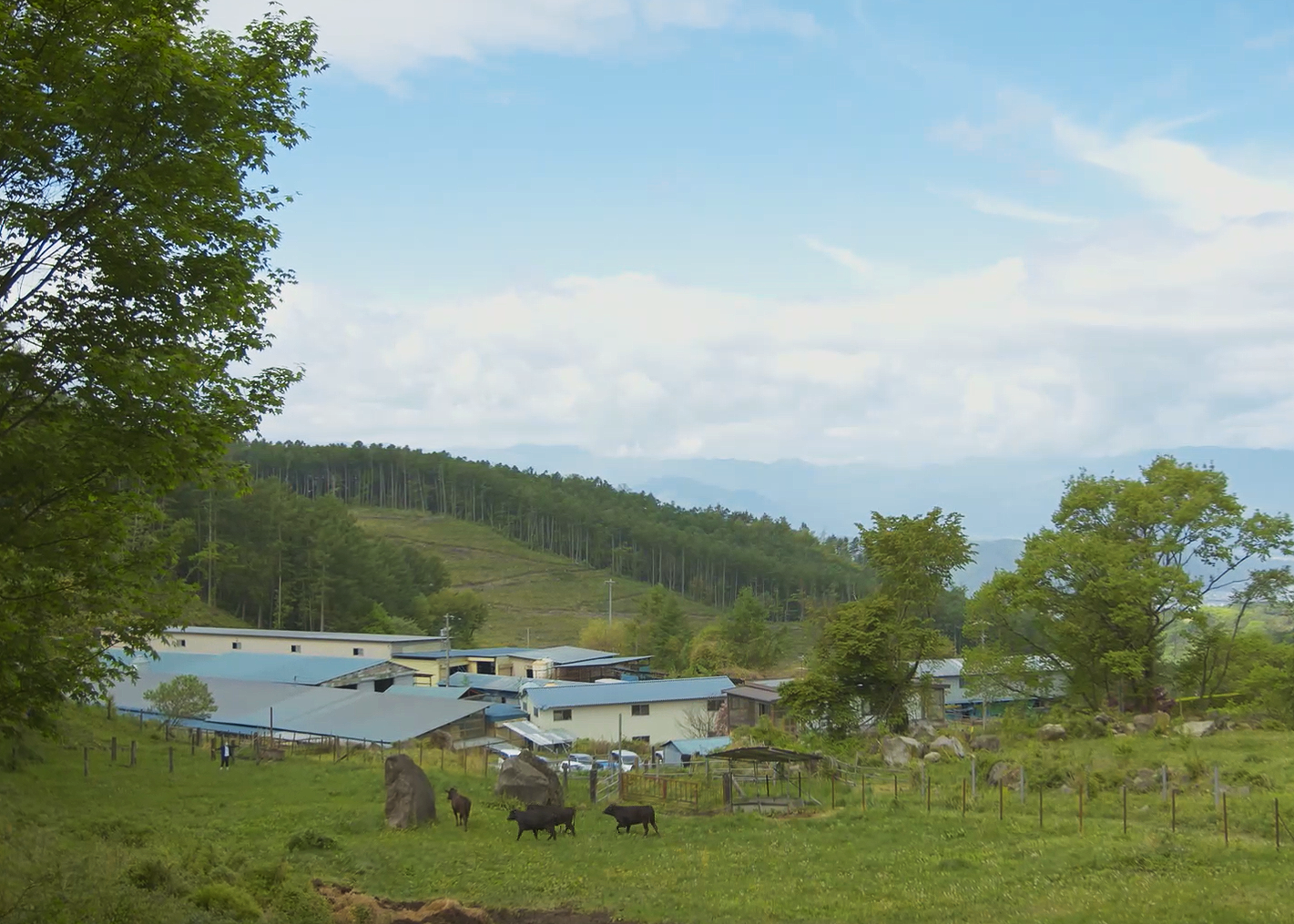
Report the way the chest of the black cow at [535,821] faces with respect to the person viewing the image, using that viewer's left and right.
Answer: facing to the left of the viewer

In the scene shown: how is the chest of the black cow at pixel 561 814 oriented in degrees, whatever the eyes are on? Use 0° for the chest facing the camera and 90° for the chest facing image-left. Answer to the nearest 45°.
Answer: approximately 90°

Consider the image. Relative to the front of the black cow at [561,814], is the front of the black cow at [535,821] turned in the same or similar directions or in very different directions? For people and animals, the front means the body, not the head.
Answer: same or similar directions

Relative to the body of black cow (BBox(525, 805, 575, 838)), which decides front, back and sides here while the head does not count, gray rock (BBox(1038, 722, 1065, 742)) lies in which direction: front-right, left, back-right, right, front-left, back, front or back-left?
back-right
